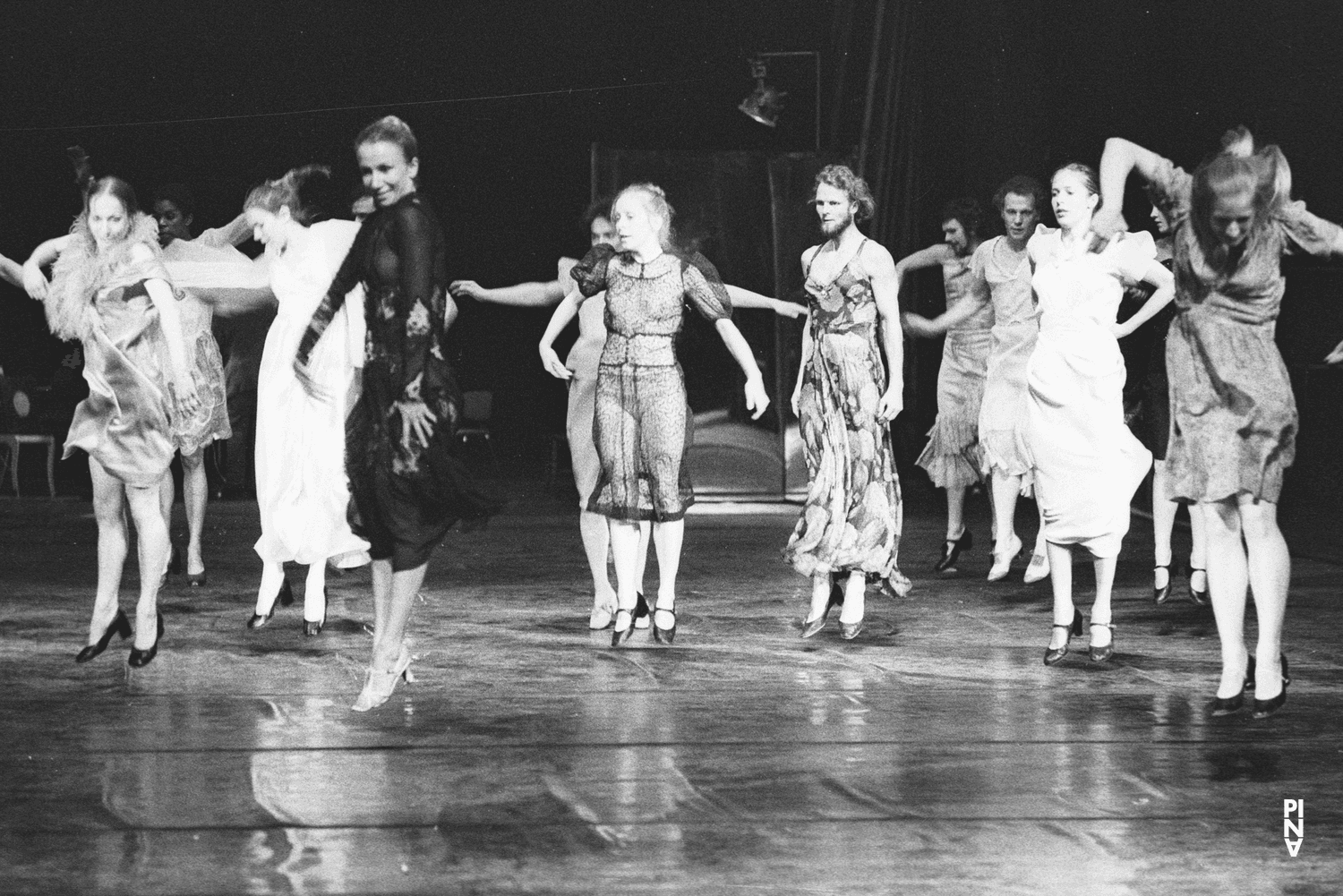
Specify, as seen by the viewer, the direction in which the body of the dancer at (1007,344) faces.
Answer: toward the camera

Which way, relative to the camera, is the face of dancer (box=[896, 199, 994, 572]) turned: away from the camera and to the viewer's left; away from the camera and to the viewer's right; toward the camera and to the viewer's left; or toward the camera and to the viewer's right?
toward the camera and to the viewer's left

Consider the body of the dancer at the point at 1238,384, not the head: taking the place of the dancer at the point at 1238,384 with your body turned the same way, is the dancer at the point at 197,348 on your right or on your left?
on your right

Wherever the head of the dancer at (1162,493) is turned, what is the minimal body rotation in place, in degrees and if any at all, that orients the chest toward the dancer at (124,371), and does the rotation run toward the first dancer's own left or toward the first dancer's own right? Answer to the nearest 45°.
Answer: approximately 45° to the first dancer's own right

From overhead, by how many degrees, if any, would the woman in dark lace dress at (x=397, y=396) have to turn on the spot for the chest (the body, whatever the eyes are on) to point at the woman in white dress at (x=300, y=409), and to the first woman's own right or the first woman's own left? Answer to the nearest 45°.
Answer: approximately 135° to the first woman's own right

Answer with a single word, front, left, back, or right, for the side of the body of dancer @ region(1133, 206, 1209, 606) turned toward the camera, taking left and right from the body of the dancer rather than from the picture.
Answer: front

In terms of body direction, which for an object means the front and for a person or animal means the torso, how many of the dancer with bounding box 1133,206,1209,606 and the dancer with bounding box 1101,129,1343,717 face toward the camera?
2

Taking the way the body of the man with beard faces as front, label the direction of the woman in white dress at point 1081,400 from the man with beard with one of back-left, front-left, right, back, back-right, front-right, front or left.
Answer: left

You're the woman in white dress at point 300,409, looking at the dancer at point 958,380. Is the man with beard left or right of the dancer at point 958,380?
right

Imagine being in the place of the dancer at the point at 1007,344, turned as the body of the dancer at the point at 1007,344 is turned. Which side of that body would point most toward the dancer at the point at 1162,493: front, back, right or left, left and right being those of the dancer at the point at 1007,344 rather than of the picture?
left

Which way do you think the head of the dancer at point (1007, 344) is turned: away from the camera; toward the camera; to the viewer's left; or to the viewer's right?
toward the camera

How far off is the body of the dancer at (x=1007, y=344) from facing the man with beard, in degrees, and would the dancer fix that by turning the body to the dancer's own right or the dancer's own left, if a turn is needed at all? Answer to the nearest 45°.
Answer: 0° — they already face them

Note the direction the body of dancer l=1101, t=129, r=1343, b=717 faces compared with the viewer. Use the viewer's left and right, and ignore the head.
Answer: facing the viewer

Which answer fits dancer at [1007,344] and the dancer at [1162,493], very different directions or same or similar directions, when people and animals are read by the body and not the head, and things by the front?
same or similar directions

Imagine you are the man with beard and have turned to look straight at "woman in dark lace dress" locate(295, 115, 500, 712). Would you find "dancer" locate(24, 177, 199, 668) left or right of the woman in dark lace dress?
right

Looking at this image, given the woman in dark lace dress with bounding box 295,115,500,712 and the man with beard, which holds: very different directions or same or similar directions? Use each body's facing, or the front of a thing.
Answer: same or similar directions

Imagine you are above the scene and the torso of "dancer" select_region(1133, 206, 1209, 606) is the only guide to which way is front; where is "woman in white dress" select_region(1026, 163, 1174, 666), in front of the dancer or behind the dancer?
in front

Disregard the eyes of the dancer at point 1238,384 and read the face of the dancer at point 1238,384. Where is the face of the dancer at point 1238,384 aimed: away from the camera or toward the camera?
toward the camera

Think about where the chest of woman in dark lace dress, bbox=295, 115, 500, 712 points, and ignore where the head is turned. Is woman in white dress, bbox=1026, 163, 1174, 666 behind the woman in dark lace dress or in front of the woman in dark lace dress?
behind
